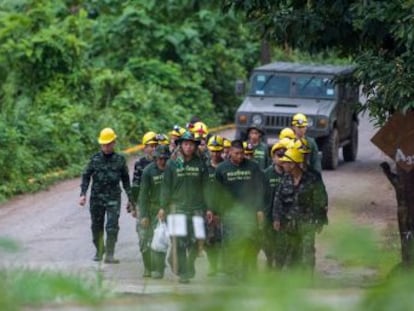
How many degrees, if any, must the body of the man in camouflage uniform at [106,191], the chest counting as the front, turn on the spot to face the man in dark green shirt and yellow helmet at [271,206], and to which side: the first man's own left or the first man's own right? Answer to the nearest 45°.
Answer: approximately 45° to the first man's own left

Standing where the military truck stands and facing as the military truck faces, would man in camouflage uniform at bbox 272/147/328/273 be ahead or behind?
ahead

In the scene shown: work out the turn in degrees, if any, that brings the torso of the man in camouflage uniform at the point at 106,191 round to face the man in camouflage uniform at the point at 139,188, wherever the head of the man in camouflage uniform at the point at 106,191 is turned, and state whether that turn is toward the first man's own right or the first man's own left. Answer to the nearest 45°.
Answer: approximately 45° to the first man's own left

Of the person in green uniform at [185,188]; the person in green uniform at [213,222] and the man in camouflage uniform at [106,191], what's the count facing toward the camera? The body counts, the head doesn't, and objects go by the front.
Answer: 3

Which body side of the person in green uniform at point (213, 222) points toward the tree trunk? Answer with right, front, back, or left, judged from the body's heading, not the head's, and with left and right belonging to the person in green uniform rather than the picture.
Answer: left
